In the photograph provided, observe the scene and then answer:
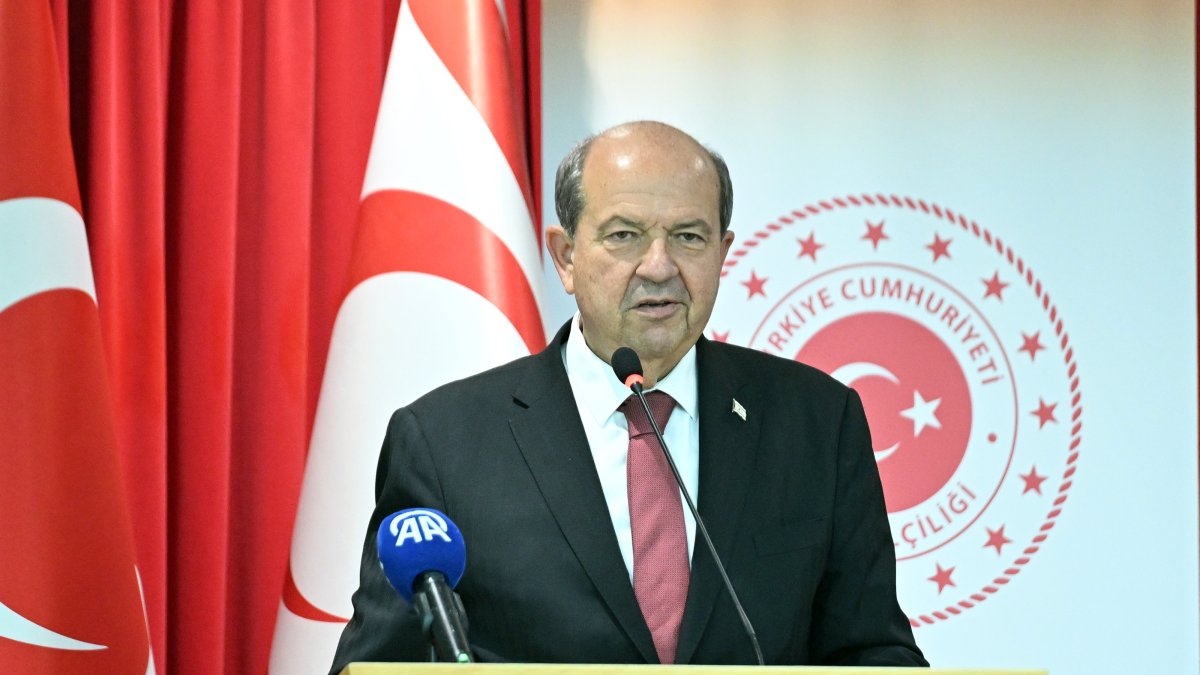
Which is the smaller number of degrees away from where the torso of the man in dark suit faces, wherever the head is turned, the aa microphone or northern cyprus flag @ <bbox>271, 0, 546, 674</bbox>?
the aa microphone

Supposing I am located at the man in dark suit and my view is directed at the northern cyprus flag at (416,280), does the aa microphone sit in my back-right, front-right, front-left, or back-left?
back-left

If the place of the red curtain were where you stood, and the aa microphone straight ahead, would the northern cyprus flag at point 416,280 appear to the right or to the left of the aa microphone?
left

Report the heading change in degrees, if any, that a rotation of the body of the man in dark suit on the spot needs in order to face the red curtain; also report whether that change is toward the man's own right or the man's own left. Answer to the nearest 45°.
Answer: approximately 135° to the man's own right

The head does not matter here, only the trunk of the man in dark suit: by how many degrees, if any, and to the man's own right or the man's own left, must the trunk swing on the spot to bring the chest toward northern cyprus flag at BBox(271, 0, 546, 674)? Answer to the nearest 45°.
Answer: approximately 135° to the man's own right

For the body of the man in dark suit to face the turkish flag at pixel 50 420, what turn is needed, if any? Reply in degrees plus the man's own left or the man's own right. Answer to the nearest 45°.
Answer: approximately 135° to the man's own right

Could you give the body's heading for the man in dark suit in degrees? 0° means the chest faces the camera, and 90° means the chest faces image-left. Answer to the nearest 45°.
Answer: approximately 0°
